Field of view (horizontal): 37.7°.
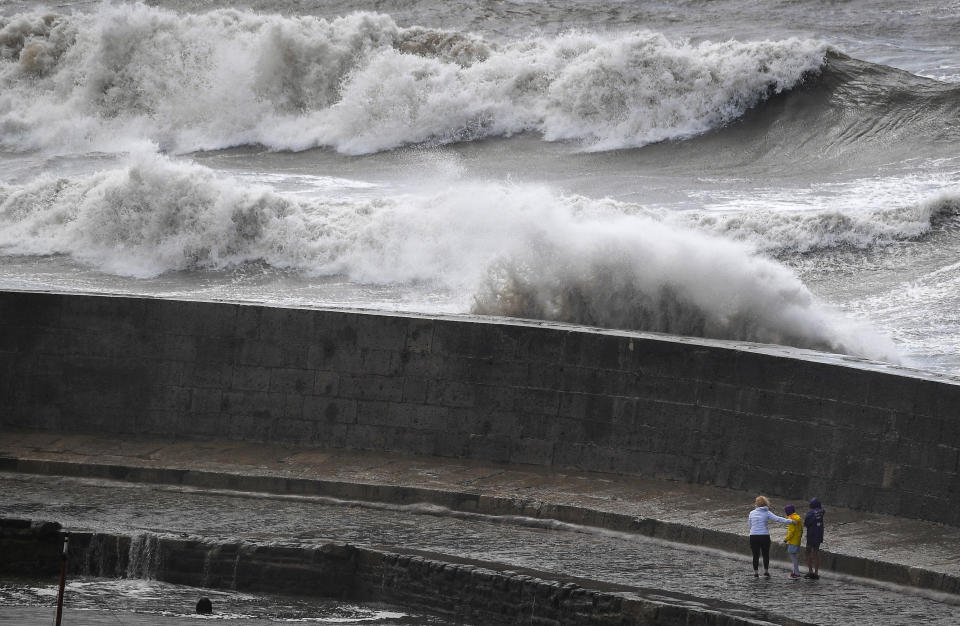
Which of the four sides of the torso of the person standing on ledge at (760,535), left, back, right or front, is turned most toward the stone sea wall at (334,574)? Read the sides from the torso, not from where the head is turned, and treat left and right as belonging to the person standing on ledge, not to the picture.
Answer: left

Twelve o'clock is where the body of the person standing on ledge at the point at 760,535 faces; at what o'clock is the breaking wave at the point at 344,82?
The breaking wave is roughly at 11 o'clock from the person standing on ledge.

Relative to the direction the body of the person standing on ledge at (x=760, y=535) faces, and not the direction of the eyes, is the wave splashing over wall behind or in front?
in front

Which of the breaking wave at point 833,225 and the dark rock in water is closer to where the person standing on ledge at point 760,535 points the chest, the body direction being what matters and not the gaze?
the breaking wave

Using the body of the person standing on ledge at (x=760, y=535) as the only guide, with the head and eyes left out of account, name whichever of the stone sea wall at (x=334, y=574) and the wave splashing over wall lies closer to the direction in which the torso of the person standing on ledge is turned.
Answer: the wave splashing over wall

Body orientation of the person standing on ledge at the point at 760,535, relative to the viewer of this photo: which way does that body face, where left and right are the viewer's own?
facing away from the viewer

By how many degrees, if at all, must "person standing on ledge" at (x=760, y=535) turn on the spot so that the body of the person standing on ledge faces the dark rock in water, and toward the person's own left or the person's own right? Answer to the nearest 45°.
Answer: approximately 90° to the person's own left

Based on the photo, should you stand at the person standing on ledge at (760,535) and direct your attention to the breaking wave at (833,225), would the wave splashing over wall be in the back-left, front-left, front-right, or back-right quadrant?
front-left

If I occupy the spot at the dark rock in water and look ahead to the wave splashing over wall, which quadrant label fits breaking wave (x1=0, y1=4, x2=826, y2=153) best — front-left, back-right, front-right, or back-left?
front-left

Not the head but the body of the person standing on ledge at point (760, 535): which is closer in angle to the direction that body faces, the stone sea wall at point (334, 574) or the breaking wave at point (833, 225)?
the breaking wave

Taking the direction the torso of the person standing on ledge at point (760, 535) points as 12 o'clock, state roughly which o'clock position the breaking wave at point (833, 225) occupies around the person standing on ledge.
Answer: The breaking wave is roughly at 12 o'clock from the person standing on ledge.
